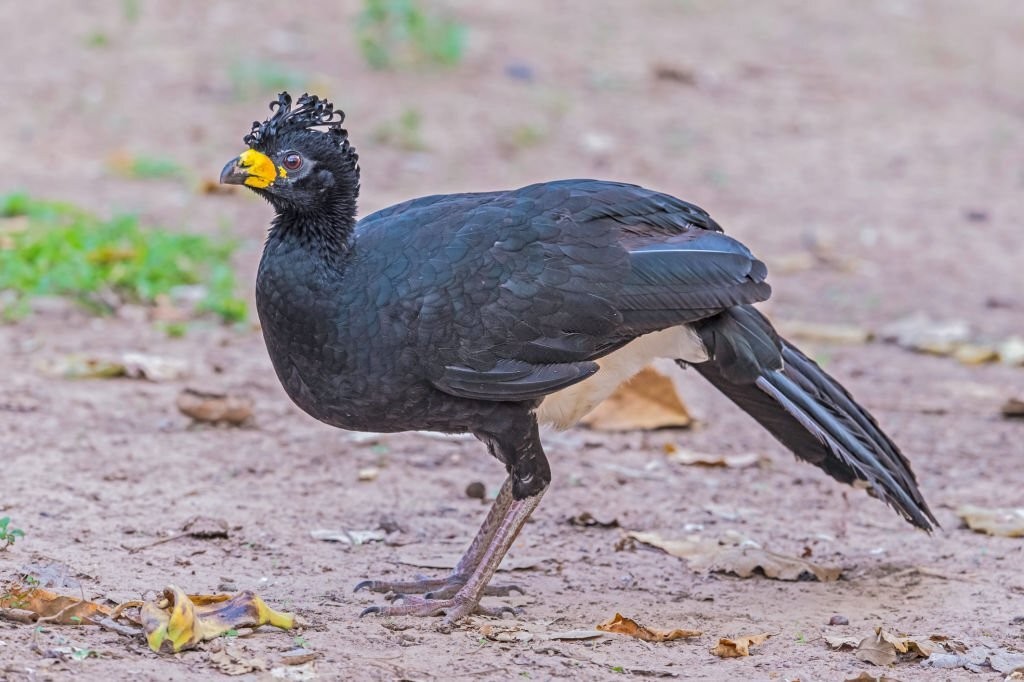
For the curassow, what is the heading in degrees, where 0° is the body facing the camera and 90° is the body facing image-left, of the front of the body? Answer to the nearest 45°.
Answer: approximately 90°

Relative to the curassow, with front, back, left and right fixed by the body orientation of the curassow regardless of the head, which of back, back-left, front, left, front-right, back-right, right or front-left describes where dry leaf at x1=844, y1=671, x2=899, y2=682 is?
back-left

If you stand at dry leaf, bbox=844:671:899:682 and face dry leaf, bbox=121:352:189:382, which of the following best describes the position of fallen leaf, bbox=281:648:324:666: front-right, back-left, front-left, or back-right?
front-left

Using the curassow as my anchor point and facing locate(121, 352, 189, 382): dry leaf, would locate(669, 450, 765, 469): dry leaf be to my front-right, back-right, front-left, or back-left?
front-right

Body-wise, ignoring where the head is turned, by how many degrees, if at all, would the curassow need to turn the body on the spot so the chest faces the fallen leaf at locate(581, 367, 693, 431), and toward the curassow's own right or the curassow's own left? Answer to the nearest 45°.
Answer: approximately 90° to the curassow's own right

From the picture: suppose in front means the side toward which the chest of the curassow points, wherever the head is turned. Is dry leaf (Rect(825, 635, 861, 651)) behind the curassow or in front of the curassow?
behind

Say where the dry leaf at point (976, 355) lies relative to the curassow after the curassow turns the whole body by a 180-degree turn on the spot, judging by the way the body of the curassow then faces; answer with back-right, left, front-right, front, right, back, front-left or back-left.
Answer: front-left

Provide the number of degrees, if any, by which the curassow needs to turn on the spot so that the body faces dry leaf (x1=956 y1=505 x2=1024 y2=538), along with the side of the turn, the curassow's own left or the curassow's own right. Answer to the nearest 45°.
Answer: approximately 135° to the curassow's own right
